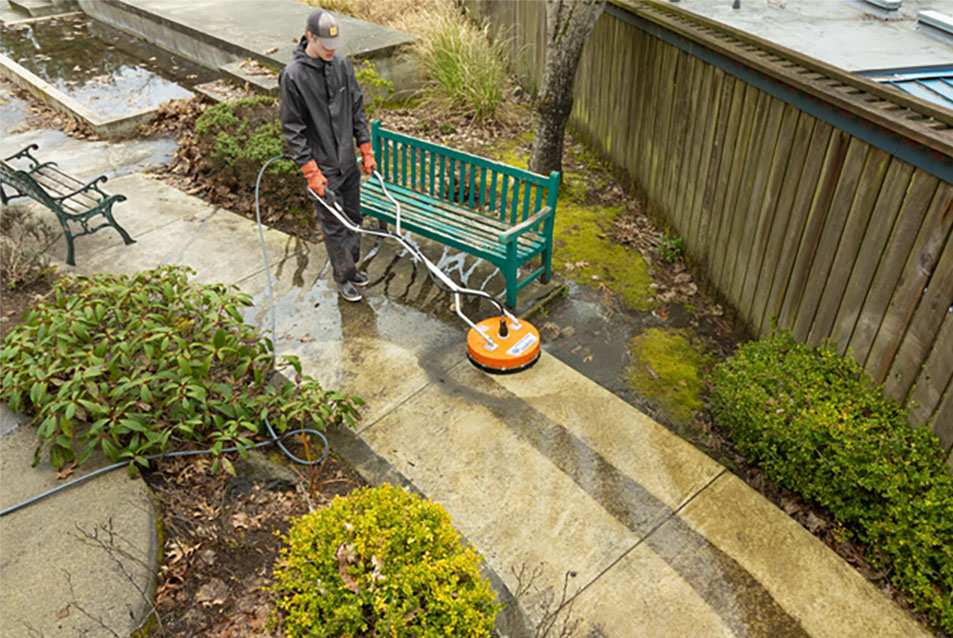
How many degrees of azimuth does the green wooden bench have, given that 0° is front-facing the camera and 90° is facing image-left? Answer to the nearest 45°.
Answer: approximately 45°

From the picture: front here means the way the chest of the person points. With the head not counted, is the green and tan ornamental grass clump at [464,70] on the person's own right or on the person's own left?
on the person's own left

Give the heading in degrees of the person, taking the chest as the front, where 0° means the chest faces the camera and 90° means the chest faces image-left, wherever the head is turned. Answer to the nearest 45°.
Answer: approximately 315°

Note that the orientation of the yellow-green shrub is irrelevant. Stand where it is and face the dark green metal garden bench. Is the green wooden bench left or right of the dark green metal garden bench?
right

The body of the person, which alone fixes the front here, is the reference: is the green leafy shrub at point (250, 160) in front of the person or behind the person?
behind

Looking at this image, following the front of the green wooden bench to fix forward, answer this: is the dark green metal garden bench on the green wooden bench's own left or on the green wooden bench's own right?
on the green wooden bench's own right

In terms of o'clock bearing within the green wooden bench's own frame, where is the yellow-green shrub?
The yellow-green shrub is roughly at 11 o'clock from the green wooden bench.

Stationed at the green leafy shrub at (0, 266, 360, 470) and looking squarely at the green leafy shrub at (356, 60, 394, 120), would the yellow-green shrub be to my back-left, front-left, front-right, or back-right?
back-right

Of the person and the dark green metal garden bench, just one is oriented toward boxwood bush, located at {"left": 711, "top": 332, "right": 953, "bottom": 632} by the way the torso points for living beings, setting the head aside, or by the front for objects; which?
the person
